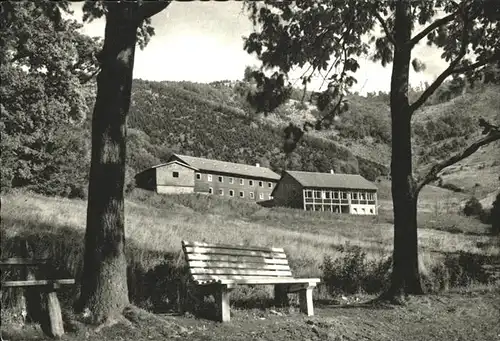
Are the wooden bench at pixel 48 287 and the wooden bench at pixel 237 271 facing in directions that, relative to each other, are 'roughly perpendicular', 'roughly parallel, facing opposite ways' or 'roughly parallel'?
roughly parallel
